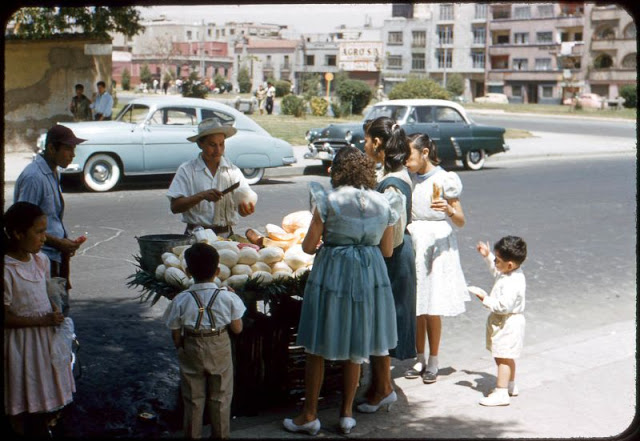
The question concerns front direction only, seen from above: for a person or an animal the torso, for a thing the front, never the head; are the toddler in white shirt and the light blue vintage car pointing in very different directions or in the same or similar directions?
same or similar directions

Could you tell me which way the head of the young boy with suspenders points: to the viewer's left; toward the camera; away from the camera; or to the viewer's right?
away from the camera

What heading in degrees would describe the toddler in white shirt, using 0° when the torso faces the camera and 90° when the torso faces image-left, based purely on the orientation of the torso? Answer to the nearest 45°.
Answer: approximately 90°

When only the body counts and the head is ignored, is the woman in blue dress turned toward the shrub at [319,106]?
yes

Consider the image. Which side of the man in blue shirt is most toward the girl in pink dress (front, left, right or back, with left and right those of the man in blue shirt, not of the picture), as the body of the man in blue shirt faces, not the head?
right

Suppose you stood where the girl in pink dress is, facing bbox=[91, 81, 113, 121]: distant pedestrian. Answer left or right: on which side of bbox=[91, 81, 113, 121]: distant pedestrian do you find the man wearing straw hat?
right

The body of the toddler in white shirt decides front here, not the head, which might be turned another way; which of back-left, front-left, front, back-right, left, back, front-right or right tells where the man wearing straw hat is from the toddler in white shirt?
front

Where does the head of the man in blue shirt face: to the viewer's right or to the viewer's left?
to the viewer's right

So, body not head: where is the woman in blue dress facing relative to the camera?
away from the camera

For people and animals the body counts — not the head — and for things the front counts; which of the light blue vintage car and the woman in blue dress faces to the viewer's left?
the light blue vintage car

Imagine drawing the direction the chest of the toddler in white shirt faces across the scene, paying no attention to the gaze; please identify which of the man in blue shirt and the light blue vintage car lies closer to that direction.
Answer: the man in blue shirt

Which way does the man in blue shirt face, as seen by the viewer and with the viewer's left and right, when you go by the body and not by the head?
facing to the right of the viewer

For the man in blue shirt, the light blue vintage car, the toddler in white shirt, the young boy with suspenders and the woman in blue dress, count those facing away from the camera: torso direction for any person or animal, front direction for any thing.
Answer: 2

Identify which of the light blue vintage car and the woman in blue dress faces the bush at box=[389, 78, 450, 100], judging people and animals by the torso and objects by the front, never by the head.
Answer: the woman in blue dress

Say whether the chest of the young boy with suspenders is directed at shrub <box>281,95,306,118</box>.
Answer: yes

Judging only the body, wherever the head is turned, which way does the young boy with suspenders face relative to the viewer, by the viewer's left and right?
facing away from the viewer
